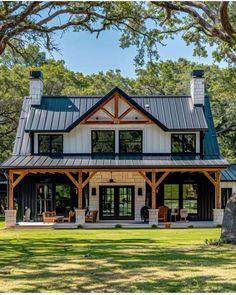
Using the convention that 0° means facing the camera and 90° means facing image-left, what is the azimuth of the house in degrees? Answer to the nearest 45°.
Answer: approximately 0°

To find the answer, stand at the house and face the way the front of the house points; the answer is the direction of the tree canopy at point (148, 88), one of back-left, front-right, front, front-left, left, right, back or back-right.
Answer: back
